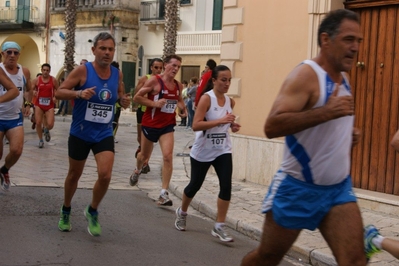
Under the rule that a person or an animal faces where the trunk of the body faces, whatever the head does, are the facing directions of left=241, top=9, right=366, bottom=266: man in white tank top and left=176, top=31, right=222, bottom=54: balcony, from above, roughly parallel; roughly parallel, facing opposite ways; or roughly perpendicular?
roughly perpendicular

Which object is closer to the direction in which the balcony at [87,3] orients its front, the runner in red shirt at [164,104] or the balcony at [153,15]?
the runner in red shirt

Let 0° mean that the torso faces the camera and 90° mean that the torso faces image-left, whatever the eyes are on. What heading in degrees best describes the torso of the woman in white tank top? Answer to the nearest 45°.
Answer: approximately 315°

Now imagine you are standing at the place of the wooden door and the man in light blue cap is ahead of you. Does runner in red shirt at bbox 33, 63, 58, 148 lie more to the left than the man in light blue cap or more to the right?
right

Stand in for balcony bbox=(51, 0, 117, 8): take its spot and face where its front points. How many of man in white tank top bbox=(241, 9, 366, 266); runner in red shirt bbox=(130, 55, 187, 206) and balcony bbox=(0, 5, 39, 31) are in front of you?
2

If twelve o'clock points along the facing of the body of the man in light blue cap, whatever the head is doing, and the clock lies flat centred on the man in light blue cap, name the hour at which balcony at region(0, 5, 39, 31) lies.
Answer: The balcony is roughly at 6 o'clock from the man in light blue cap.

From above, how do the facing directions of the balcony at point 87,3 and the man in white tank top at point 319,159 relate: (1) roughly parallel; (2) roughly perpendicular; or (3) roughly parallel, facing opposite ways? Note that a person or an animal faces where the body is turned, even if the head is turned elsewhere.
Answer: roughly perpendicular

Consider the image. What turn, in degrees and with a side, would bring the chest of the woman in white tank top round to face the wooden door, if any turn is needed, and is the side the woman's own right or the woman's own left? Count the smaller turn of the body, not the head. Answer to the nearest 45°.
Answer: approximately 90° to the woman's own left

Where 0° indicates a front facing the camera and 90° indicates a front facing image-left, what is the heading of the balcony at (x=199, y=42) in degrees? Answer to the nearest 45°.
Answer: approximately 0°

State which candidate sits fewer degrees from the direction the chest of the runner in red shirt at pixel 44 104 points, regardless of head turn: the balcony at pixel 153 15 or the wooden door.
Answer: the wooden door

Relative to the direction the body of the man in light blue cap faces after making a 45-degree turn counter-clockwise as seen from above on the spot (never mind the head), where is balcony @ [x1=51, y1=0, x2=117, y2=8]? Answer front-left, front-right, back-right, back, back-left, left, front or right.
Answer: back-left
